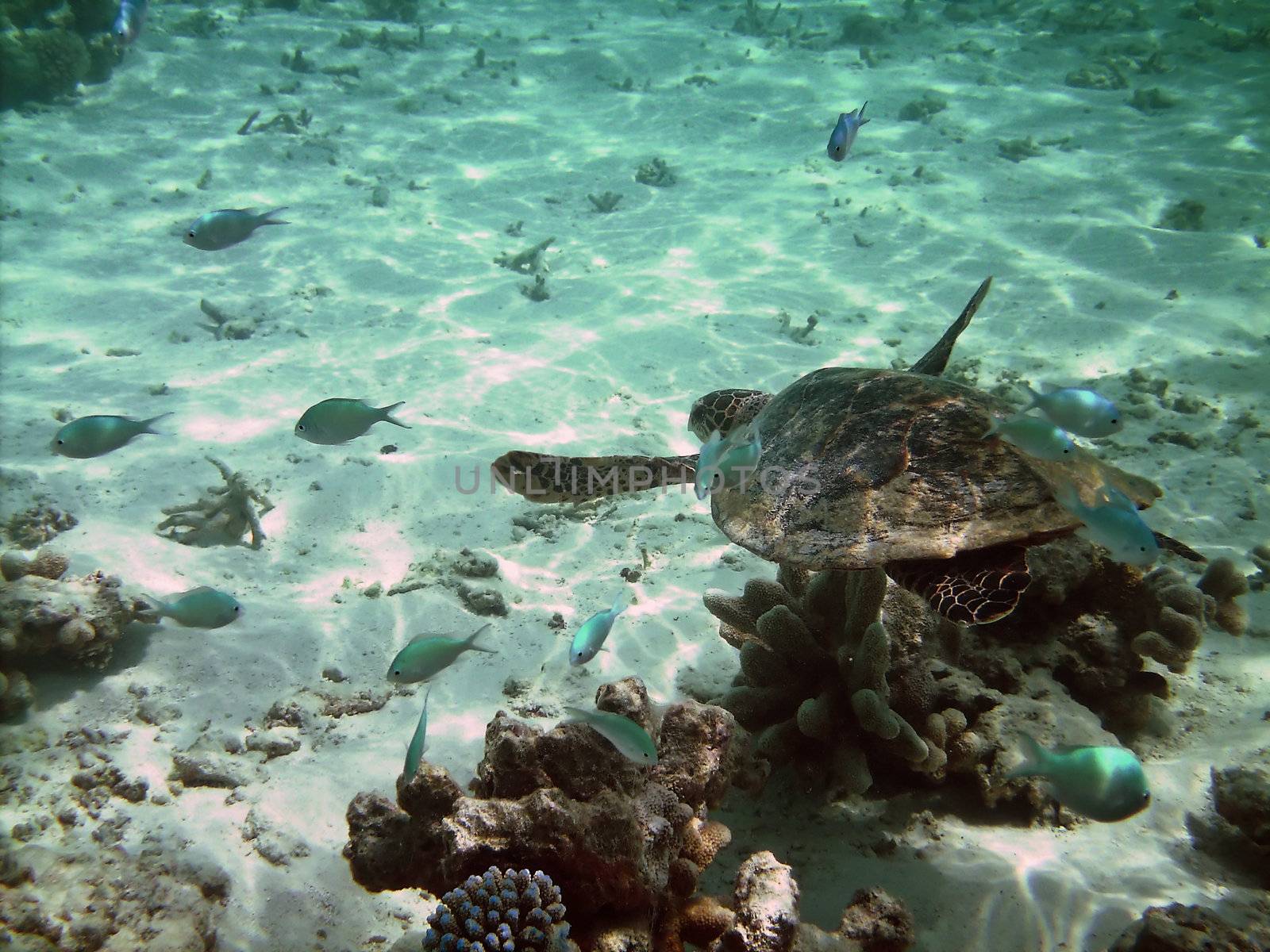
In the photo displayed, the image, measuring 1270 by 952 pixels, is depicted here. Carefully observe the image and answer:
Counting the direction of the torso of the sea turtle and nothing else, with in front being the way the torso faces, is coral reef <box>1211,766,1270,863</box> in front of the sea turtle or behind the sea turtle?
behind

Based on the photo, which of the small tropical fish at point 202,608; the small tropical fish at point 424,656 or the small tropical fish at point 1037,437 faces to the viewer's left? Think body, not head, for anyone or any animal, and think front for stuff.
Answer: the small tropical fish at point 424,656

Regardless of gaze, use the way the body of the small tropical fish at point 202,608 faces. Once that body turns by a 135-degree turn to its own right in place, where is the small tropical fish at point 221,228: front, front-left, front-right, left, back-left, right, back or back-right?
back-right

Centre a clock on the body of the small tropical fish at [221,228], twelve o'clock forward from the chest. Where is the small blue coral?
The small blue coral is roughly at 9 o'clock from the small tropical fish.

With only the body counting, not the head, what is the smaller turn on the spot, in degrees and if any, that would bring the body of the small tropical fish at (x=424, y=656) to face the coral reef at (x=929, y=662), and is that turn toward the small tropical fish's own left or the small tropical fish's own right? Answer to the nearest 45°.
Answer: approximately 180°

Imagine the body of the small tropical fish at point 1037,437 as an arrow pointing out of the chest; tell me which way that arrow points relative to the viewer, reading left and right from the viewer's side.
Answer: facing to the right of the viewer

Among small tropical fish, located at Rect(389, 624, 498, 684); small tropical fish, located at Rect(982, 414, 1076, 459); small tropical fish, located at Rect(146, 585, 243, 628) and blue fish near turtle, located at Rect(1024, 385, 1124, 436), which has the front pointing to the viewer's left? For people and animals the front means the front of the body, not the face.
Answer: small tropical fish, located at Rect(389, 624, 498, 684)

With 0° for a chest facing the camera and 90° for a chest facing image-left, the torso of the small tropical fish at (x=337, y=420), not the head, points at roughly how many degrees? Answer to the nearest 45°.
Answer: approximately 90°

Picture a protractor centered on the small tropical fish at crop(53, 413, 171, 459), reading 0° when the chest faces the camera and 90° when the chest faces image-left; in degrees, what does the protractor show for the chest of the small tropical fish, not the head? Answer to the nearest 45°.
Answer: approximately 90°

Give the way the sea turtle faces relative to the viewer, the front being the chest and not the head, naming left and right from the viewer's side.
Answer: facing to the left of the viewer

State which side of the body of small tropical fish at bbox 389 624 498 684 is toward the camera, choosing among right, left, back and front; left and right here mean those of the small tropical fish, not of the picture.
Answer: left

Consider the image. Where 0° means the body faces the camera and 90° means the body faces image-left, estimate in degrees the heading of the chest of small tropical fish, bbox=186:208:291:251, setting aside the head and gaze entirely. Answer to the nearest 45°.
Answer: approximately 90°

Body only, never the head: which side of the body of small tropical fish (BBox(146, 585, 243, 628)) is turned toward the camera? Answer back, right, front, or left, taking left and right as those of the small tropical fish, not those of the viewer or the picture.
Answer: right

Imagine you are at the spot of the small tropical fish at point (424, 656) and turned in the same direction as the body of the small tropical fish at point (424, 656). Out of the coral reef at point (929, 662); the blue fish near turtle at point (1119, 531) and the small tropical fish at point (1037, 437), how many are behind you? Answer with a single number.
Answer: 3

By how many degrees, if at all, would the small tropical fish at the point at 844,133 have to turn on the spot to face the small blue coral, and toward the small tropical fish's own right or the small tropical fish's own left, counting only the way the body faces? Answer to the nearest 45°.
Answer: approximately 45° to the small tropical fish's own left
